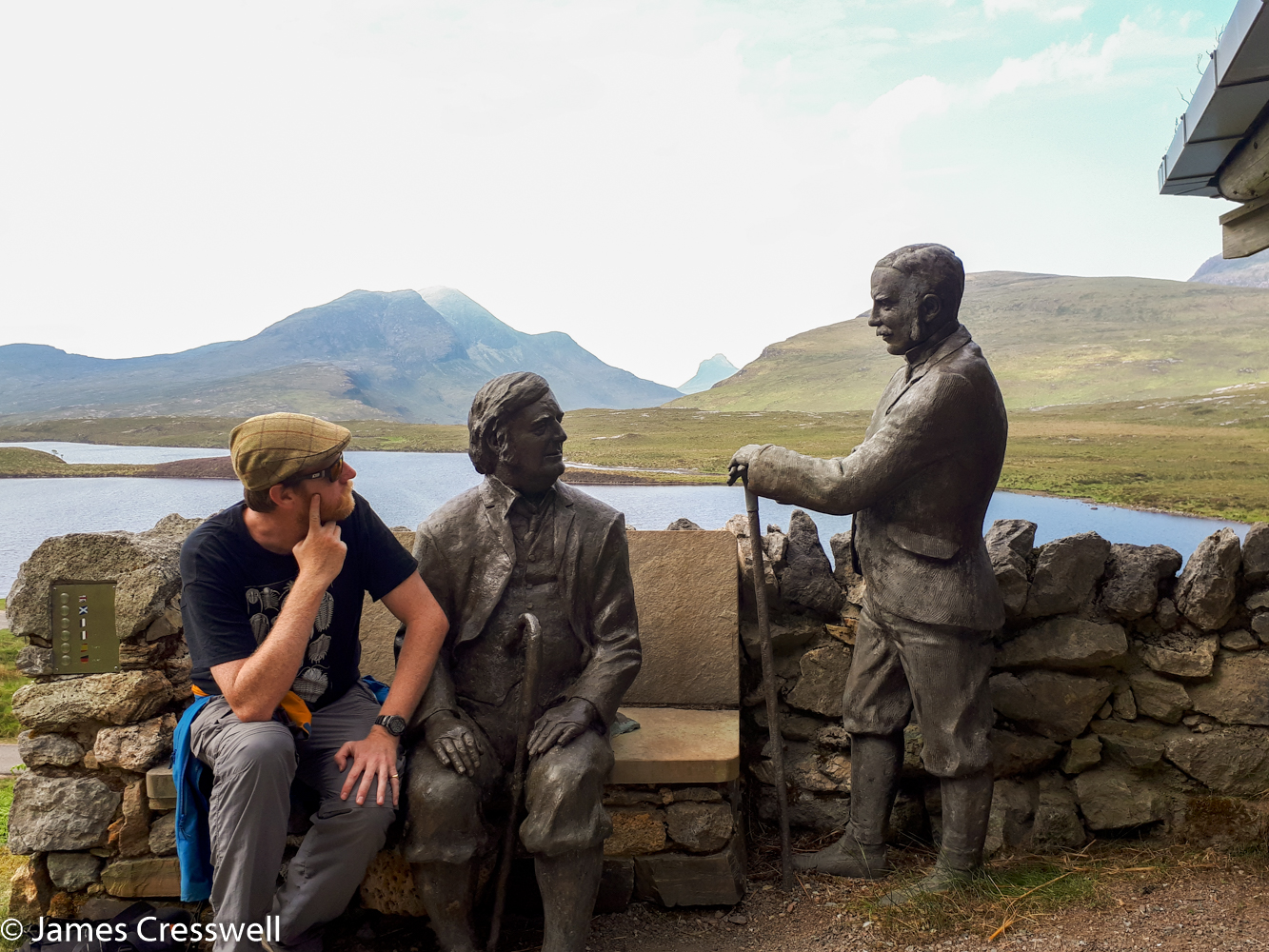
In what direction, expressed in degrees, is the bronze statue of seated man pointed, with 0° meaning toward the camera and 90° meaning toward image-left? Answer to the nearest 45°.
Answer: approximately 0°

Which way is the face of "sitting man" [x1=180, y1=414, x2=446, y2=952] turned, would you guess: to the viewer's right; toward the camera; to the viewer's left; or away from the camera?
to the viewer's right

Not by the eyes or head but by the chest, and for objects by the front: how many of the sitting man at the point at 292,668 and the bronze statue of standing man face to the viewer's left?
1

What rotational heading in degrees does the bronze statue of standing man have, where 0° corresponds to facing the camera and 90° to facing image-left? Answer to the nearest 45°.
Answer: approximately 90°

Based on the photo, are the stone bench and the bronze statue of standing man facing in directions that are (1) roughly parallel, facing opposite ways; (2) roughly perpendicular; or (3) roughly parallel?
roughly perpendicular

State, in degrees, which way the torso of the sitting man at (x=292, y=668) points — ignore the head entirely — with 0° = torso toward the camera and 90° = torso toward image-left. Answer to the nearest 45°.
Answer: approximately 0°

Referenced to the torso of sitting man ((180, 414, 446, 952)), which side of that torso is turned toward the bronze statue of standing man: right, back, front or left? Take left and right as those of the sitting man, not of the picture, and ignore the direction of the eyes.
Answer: left
